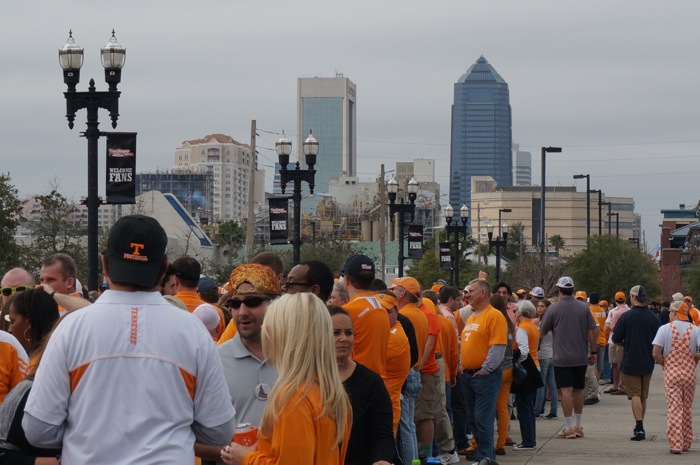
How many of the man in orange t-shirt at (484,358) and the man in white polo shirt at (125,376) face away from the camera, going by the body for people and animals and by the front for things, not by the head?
1

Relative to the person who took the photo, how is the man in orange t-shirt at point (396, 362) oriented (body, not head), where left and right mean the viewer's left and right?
facing the viewer and to the left of the viewer

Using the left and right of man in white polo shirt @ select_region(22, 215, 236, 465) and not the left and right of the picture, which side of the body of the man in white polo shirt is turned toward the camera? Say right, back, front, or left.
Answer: back

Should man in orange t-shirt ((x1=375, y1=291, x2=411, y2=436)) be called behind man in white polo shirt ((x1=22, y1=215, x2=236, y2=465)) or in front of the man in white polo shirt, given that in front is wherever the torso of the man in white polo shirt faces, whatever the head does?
in front

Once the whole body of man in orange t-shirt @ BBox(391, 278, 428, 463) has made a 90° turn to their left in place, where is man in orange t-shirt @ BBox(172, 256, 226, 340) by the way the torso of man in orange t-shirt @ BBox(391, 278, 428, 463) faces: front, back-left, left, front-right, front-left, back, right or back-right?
front-right

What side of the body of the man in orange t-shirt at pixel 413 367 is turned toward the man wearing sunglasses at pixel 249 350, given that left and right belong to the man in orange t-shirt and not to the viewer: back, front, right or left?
left

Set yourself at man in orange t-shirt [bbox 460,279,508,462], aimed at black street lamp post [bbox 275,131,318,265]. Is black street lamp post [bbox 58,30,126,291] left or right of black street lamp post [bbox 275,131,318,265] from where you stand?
left

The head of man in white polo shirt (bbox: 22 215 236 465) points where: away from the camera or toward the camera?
away from the camera

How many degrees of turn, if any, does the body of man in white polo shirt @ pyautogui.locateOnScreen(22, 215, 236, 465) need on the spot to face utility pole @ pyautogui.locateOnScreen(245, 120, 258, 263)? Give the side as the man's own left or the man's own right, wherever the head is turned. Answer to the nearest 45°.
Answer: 0° — they already face it

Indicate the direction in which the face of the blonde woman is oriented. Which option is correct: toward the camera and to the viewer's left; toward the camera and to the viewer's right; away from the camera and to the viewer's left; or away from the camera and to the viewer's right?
away from the camera and to the viewer's left

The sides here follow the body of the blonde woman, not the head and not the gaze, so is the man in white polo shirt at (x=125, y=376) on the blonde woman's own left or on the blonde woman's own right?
on the blonde woman's own left

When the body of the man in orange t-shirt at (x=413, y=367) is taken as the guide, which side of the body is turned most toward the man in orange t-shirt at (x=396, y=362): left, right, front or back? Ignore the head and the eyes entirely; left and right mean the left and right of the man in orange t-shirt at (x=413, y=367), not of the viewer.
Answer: left

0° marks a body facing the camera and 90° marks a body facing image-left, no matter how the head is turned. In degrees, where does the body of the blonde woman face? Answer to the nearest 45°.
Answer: approximately 135°
